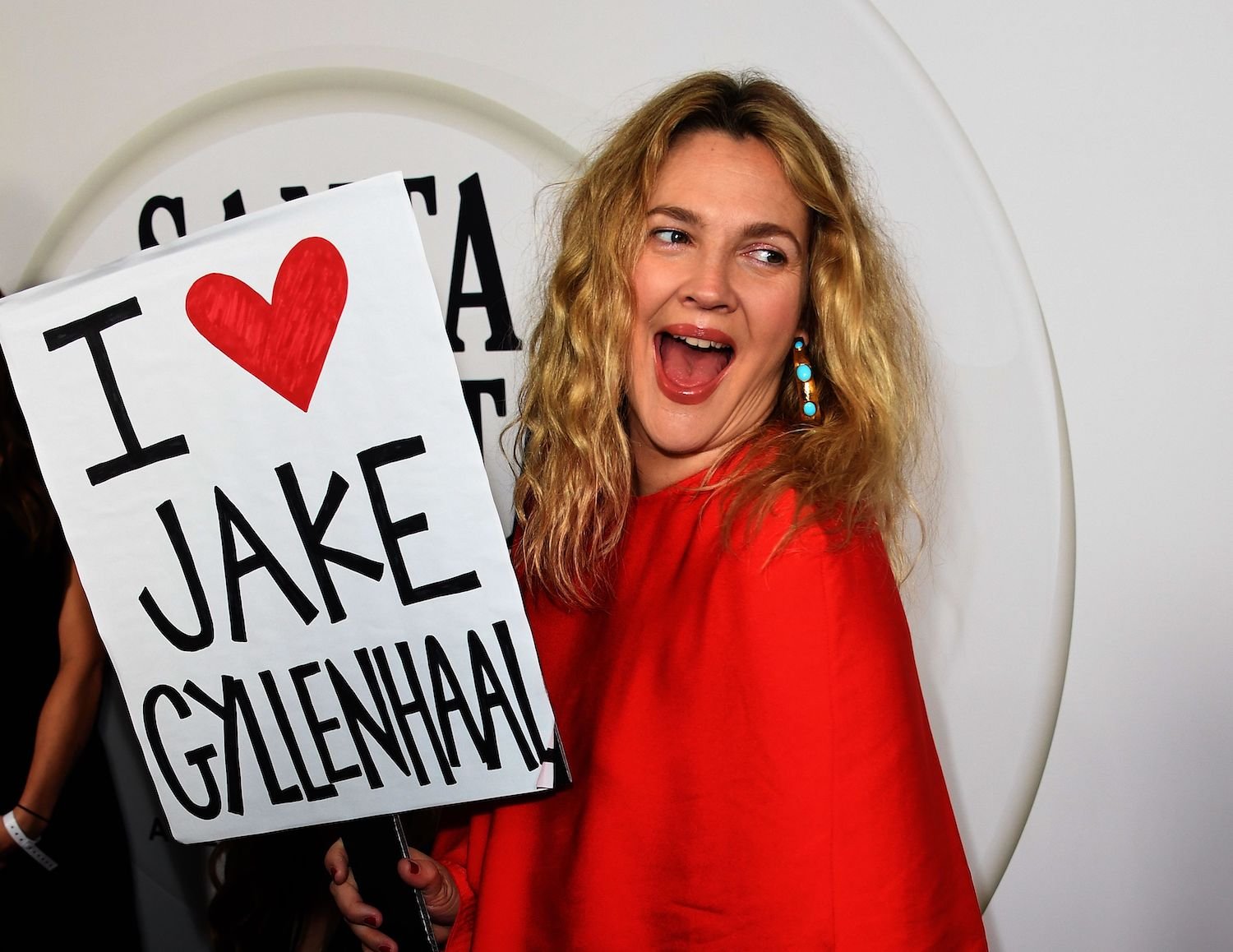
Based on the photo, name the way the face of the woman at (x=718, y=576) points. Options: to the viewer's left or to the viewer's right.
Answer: to the viewer's left

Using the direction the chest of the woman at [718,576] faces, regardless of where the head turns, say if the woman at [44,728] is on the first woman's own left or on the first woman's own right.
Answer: on the first woman's own right
